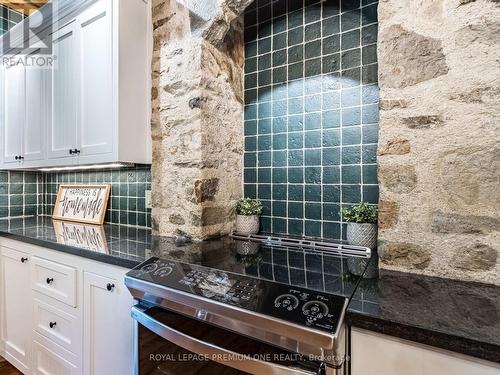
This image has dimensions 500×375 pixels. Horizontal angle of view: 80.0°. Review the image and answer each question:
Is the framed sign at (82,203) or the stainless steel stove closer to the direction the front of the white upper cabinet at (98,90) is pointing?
the stainless steel stove

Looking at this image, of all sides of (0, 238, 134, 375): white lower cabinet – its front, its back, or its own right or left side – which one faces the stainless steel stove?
left

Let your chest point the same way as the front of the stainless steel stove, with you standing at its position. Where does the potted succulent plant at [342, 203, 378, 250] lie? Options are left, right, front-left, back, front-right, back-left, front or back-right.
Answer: back

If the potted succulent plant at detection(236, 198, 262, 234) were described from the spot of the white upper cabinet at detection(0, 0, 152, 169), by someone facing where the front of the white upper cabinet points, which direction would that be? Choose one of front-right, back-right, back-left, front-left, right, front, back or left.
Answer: left

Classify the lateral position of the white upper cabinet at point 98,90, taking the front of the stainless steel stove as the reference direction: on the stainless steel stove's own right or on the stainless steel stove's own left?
on the stainless steel stove's own right

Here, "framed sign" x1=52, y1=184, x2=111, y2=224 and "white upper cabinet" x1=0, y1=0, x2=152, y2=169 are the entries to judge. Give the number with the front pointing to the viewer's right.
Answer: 0

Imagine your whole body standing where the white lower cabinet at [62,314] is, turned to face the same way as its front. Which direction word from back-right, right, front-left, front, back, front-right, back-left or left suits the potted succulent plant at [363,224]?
left

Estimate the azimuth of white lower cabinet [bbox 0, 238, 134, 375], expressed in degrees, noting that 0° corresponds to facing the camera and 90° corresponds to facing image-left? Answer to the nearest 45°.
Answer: approximately 45°

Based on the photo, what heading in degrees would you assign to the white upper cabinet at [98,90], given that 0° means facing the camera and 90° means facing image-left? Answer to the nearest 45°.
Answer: approximately 45°

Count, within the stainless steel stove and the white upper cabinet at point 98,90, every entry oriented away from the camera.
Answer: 0

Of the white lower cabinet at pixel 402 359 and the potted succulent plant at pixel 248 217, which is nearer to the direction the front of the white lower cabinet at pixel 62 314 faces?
the white lower cabinet
